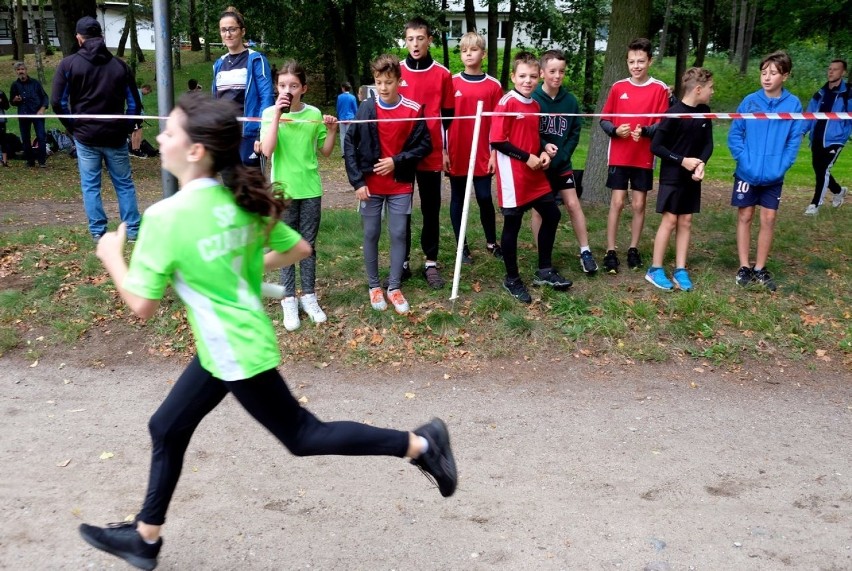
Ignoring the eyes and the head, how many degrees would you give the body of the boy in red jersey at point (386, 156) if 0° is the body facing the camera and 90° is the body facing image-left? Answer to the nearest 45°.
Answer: approximately 0°

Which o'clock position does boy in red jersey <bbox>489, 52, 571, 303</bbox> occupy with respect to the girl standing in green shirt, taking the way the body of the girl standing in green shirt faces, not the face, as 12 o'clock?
The boy in red jersey is roughly at 9 o'clock from the girl standing in green shirt.

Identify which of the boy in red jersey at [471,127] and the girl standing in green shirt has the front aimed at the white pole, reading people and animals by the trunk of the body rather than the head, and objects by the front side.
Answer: the boy in red jersey

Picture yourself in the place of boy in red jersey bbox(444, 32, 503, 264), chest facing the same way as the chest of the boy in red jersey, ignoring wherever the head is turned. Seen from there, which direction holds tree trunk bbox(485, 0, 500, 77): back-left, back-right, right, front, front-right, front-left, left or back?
back

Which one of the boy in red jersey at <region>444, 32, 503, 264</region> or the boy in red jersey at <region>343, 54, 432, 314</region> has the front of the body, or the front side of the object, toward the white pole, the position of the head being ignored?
the boy in red jersey at <region>444, 32, 503, 264</region>

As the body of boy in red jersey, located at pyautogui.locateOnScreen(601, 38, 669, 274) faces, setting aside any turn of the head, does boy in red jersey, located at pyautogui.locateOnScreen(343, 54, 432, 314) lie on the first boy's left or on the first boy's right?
on the first boy's right

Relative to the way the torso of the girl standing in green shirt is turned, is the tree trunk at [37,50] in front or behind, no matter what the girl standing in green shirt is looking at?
behind

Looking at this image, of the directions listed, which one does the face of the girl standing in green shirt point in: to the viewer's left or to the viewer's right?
to the viewer's left
